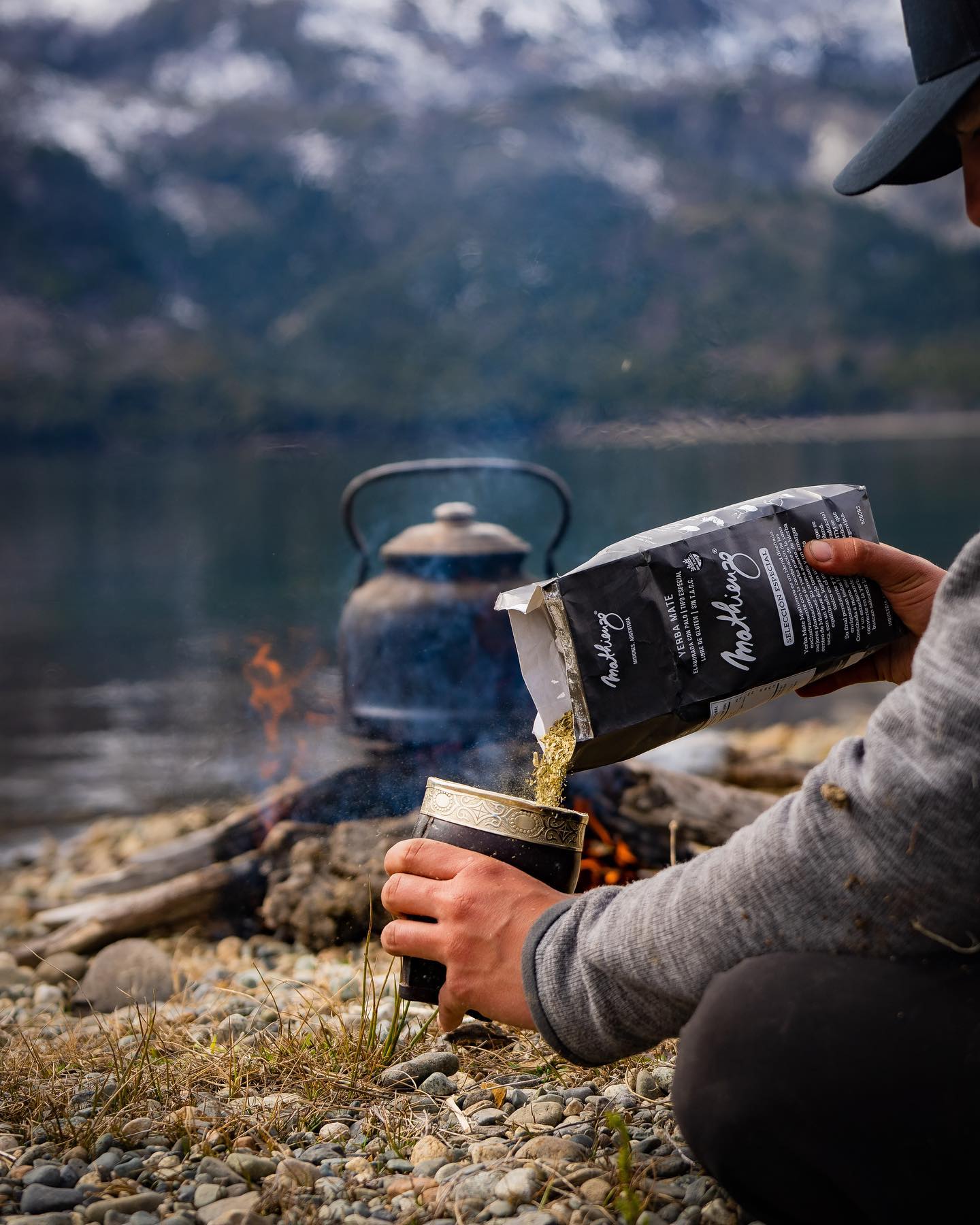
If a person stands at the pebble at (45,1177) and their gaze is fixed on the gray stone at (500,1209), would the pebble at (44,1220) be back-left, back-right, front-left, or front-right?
front-right

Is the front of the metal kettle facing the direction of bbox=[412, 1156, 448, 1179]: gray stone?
no
